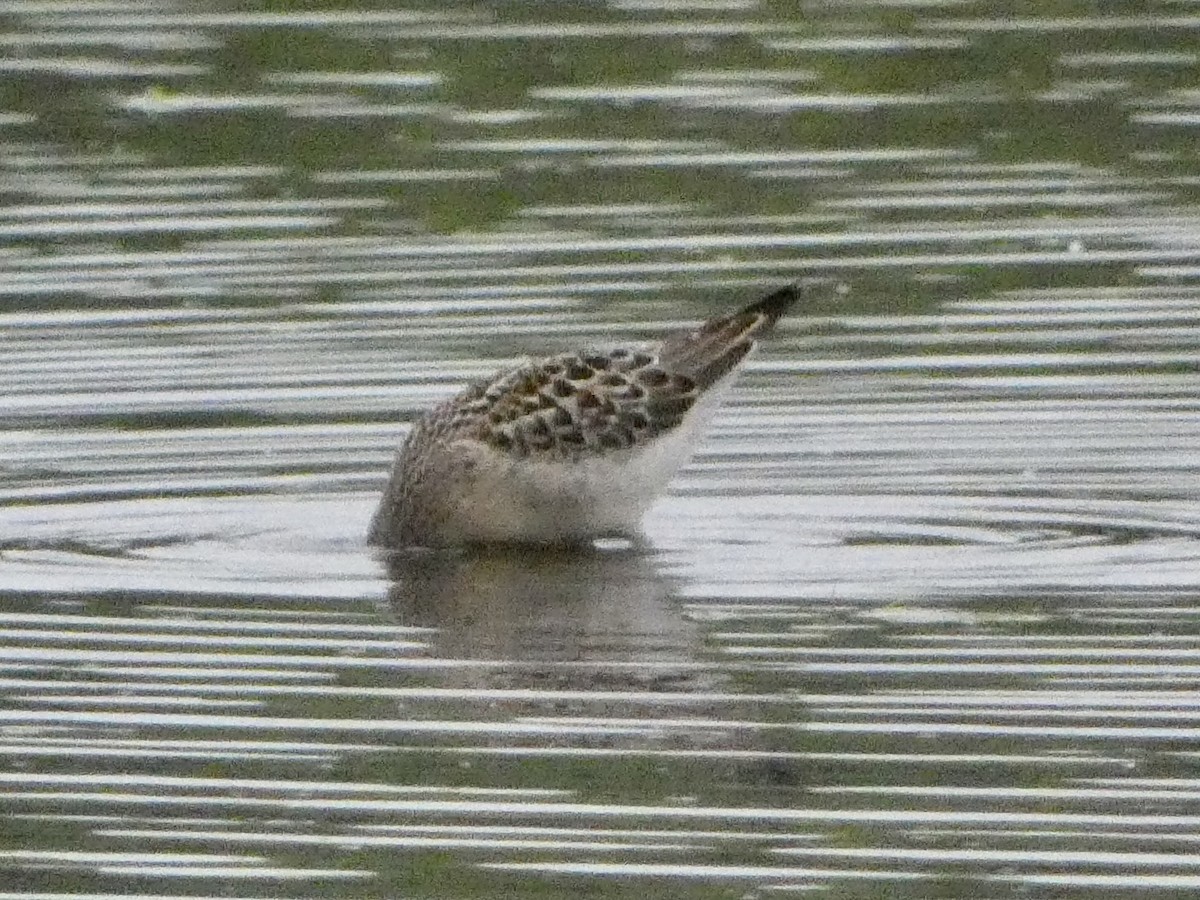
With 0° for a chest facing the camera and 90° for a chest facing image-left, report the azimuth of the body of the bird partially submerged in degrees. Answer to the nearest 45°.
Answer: approximately 90°
